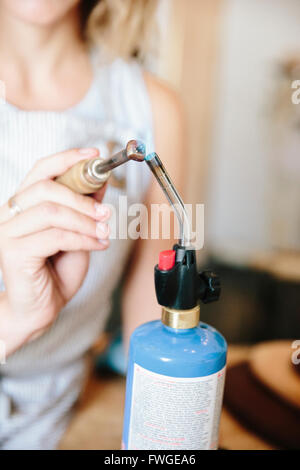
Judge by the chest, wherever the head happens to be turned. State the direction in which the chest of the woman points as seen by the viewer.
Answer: toward the camera
